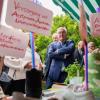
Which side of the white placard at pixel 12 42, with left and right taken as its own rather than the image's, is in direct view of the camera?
front

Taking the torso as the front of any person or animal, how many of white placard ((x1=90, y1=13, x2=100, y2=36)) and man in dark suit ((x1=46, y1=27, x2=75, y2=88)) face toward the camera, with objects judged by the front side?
2

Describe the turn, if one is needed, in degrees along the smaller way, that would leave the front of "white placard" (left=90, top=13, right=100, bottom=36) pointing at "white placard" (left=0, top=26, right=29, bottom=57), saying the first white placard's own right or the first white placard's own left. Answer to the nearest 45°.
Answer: approximately 45° to the first white placard's own right

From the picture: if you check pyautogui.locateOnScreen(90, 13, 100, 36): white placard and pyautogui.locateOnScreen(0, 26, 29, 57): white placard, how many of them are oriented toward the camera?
2

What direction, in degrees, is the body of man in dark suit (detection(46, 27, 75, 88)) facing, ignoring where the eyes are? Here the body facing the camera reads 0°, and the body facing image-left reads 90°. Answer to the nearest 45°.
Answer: approximately 0°

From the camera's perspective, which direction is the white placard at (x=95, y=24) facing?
toward the camera
